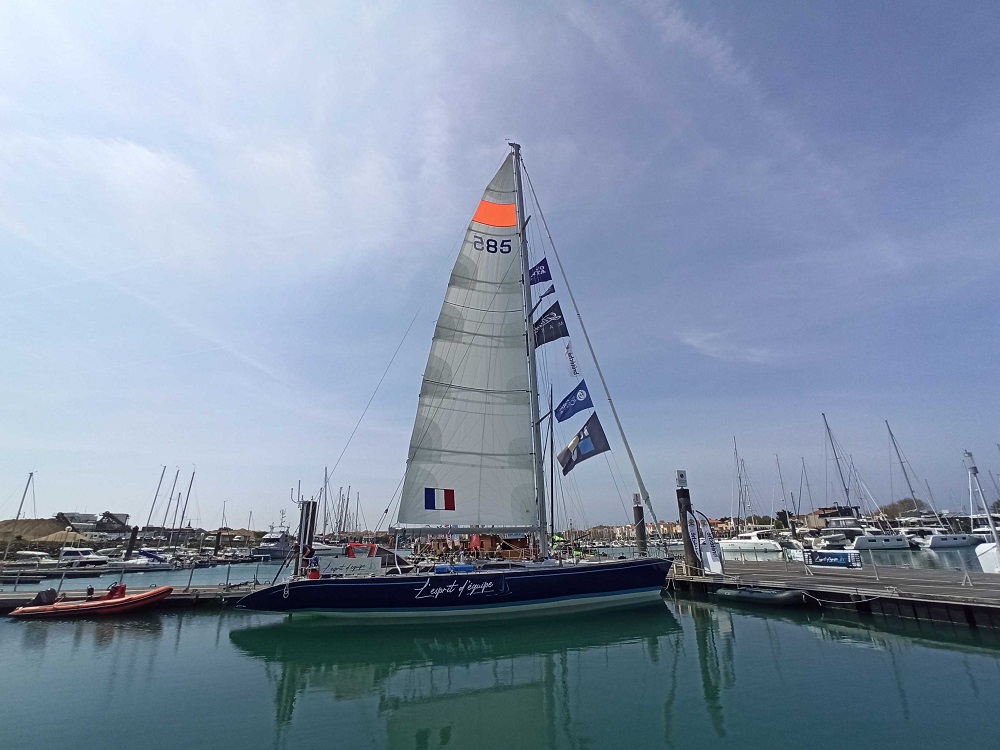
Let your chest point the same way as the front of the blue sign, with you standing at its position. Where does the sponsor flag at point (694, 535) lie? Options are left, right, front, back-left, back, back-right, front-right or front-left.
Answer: front-right

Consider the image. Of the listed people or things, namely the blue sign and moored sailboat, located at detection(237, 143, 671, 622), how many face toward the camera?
1

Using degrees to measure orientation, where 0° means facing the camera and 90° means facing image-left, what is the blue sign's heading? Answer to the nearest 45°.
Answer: approximately 0°

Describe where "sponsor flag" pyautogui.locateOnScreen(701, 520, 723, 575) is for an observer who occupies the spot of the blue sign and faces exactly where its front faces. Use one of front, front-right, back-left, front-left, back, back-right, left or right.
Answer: front-right
